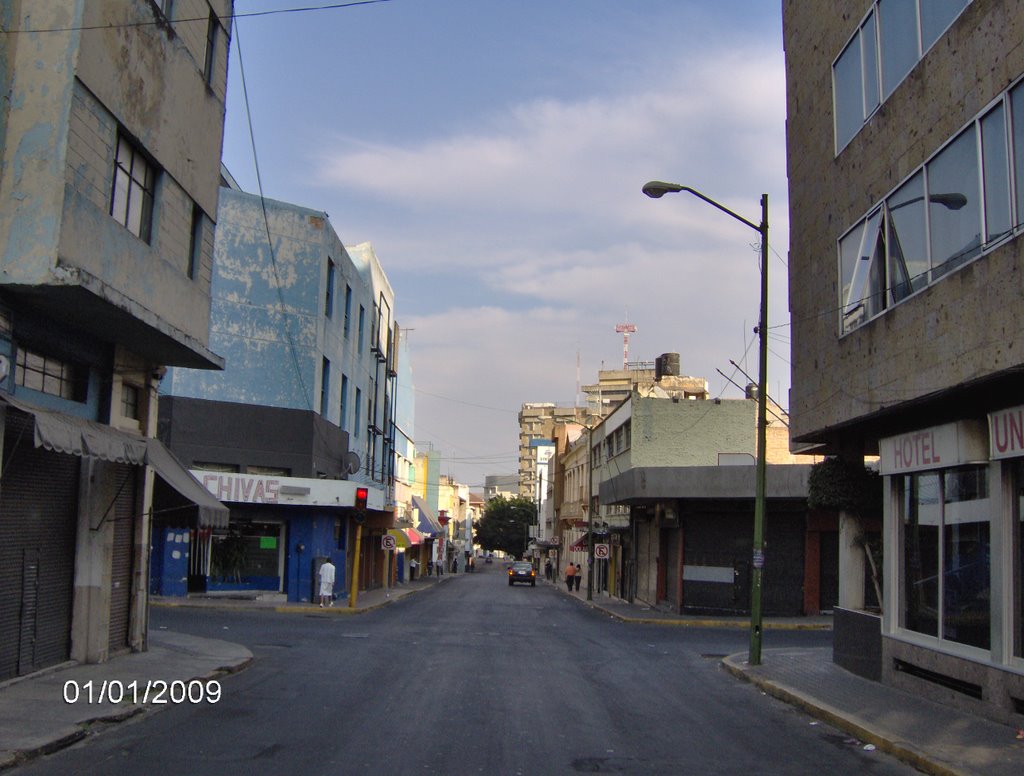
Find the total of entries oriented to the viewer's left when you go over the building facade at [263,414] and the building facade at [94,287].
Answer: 0

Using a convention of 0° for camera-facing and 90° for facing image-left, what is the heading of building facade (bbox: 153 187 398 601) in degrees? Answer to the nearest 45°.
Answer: approximately 315°

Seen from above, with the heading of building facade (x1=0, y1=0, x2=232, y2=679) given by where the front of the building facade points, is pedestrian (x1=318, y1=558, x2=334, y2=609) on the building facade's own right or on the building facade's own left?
on the building facade's own left

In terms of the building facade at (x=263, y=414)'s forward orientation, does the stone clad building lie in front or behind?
in front

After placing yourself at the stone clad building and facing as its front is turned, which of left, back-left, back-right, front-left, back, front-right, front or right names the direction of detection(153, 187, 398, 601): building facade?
right

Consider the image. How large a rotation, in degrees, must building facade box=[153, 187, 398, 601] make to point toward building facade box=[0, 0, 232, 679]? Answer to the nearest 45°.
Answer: approximately 45° to its right
